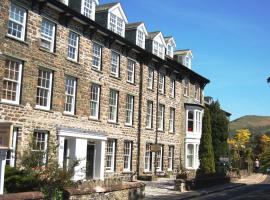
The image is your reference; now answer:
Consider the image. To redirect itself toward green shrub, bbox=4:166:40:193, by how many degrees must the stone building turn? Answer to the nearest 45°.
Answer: approximately 45° to its right

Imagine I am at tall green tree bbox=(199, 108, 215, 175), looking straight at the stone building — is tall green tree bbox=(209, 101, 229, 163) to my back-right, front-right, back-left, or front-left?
back-right

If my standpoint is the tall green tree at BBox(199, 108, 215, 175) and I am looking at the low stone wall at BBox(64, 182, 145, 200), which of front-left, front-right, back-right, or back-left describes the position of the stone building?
front-right

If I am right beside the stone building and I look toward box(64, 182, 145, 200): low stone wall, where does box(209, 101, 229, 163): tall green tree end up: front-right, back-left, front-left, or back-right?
back-left

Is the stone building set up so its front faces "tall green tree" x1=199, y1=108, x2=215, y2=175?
no

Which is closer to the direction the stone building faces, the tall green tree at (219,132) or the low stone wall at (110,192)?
the low stone wall

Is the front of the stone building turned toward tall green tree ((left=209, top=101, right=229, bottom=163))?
no

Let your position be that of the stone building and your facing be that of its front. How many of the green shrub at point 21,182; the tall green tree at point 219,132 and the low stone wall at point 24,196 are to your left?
1

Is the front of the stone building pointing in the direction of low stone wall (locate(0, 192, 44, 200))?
no

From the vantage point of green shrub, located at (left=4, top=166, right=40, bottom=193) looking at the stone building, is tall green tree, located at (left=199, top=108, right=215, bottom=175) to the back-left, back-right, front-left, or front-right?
front-right

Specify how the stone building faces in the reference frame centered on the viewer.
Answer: facing the viewer and to the right of the viewer

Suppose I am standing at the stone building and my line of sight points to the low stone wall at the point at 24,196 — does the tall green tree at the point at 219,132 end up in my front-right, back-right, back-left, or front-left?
back-left
